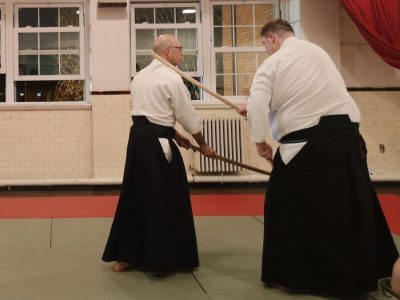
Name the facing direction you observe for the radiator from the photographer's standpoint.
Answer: facing the viewer

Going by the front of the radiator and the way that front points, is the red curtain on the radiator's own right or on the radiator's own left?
on the radiator's own left

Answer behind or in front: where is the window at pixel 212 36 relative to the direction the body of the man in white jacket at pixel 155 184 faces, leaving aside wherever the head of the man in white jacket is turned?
in front

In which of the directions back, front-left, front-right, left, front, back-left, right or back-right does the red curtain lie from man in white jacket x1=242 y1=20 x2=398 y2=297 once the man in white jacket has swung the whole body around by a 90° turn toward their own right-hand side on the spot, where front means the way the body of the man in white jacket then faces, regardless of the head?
front-left

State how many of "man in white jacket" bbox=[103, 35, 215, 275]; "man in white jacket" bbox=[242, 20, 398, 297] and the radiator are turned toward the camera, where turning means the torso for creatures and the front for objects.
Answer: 1

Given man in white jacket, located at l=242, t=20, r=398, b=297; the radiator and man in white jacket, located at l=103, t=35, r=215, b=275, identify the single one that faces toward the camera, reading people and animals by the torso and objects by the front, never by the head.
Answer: the radiator

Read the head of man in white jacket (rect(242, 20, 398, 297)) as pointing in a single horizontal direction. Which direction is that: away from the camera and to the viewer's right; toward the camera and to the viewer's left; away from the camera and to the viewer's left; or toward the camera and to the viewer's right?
away from the camera and to the viewer's left

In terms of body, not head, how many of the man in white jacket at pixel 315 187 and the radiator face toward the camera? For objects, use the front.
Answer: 1

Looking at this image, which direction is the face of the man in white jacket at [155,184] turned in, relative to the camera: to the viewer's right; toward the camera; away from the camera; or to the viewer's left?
to the viewer's right

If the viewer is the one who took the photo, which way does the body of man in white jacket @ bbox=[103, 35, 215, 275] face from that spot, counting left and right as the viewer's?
facing away from the viewer and to the right of the viewer

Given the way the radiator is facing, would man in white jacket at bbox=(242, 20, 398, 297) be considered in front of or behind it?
in front

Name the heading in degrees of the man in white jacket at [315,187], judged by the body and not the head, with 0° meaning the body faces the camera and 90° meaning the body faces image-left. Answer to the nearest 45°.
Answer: approximately 135°
